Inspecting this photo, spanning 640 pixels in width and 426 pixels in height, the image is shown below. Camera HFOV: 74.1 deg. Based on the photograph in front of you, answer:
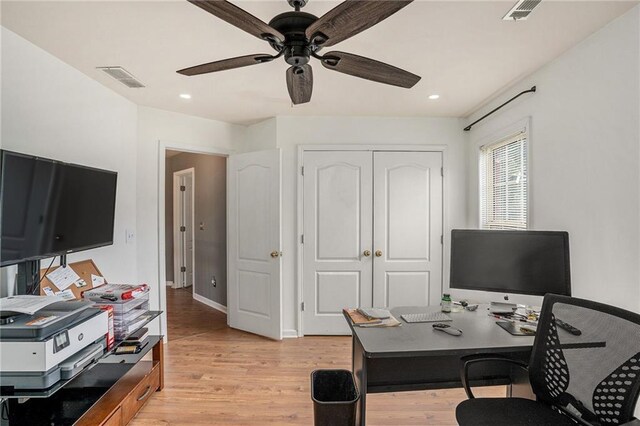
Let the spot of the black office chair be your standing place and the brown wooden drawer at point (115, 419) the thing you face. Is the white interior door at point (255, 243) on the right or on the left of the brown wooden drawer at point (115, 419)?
right

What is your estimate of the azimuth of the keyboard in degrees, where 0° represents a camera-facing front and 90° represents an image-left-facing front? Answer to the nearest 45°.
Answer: approximately 0°

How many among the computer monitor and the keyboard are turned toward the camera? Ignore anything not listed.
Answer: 2
